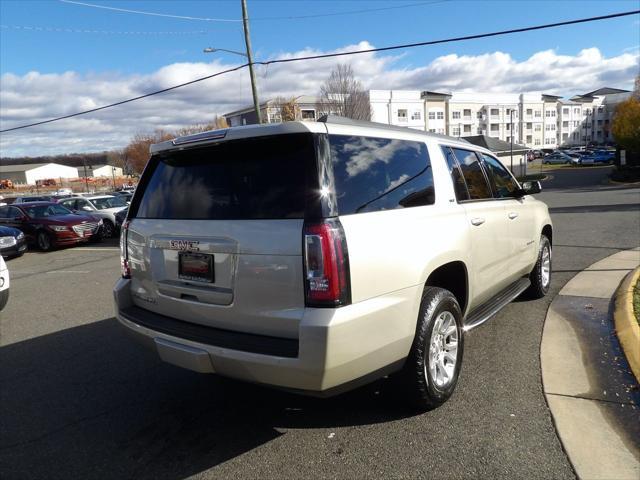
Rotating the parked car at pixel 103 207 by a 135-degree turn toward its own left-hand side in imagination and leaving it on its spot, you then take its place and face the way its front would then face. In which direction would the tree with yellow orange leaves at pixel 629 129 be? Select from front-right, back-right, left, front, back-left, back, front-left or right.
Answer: right

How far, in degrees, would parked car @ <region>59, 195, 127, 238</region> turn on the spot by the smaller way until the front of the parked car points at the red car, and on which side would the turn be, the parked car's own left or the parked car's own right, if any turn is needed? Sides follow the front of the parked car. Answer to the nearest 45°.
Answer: approximately 90° to the parked car's own right

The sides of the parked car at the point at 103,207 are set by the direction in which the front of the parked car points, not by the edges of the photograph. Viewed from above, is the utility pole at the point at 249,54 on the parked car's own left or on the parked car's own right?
on the parked car's own left

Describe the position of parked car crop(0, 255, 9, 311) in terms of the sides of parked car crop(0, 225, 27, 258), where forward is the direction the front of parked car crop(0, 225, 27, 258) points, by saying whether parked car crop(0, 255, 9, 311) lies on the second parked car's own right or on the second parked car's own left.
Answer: on the second parked car's own right

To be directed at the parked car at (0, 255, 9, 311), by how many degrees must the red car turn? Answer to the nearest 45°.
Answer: approximately 45° to its right

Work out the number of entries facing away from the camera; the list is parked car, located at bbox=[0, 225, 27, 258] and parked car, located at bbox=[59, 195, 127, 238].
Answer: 0

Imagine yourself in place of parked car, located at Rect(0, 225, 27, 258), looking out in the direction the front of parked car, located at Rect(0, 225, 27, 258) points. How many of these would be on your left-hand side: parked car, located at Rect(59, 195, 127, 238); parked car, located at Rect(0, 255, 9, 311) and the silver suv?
1

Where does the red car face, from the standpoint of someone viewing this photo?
facing the viewer and to the right of the viewer

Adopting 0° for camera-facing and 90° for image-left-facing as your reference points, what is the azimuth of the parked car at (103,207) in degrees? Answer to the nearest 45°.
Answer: approximately 315°

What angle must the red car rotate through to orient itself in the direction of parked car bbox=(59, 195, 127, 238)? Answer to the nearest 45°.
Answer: approximately 90° to its left

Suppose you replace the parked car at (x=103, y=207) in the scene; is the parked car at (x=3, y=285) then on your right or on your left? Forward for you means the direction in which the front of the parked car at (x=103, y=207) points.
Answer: on your right

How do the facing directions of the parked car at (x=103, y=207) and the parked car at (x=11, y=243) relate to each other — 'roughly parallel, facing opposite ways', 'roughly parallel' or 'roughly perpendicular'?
roughly parallel

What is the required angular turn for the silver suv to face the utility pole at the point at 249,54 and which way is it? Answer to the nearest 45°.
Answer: approximately 45° to its left

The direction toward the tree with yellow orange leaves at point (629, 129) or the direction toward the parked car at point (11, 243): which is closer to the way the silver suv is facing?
the tree with yellow orange leaves

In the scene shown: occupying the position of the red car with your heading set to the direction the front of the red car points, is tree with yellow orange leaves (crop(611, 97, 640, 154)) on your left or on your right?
on your left

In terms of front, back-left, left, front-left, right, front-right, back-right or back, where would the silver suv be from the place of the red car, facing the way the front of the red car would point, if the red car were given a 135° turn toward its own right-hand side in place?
left

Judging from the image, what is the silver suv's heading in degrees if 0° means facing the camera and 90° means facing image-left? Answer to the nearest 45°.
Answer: approximately 225°

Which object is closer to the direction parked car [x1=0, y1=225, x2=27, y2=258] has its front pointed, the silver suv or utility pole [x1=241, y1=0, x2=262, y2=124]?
the silver suv

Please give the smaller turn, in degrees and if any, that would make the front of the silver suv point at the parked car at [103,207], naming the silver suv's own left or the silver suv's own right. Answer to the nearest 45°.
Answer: approximately 90° to the silver suv's own left
